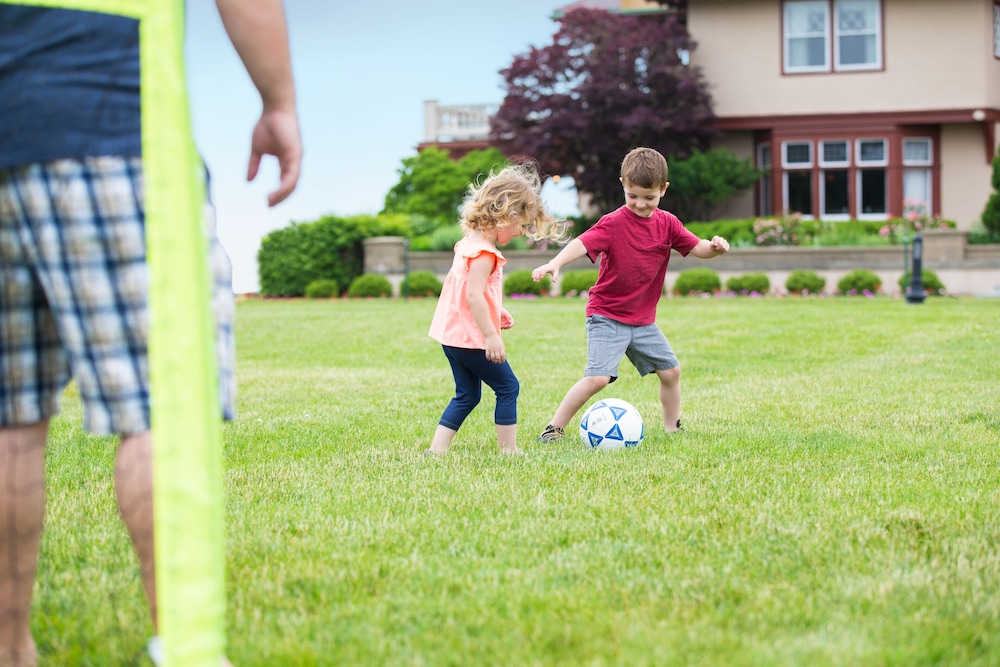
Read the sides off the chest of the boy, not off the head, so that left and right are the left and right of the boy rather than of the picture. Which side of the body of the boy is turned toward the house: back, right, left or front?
back

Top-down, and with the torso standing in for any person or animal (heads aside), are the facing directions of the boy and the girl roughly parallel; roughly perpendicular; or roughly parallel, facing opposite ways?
roughly perpendicular

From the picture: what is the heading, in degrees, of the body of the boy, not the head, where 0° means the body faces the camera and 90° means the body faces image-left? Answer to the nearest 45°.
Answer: approximately 0°

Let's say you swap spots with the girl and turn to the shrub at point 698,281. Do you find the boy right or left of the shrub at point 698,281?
right

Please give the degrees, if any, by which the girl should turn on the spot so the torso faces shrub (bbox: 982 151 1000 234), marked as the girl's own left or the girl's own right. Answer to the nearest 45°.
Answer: approximately 45° to the girl's own left

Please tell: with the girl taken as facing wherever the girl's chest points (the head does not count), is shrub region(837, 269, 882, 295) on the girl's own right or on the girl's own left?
on the girl's own left

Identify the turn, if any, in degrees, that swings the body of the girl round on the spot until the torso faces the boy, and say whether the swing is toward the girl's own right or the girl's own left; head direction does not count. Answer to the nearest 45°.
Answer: approximately 45° to the girl's own left

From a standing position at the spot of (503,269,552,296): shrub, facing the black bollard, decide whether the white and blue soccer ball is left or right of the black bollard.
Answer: right

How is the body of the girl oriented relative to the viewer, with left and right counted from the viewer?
facing to the right of the viewer

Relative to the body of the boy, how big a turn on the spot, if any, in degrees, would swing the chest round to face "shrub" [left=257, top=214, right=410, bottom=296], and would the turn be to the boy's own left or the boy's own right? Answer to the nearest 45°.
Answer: approximately 180°

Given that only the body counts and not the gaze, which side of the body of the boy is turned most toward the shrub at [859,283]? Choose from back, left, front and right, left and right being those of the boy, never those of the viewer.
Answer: back

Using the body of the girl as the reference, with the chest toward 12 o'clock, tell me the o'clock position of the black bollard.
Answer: The black bollard is roughly at 10 o'clock from the girl.

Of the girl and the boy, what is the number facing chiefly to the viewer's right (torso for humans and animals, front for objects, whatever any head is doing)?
1
